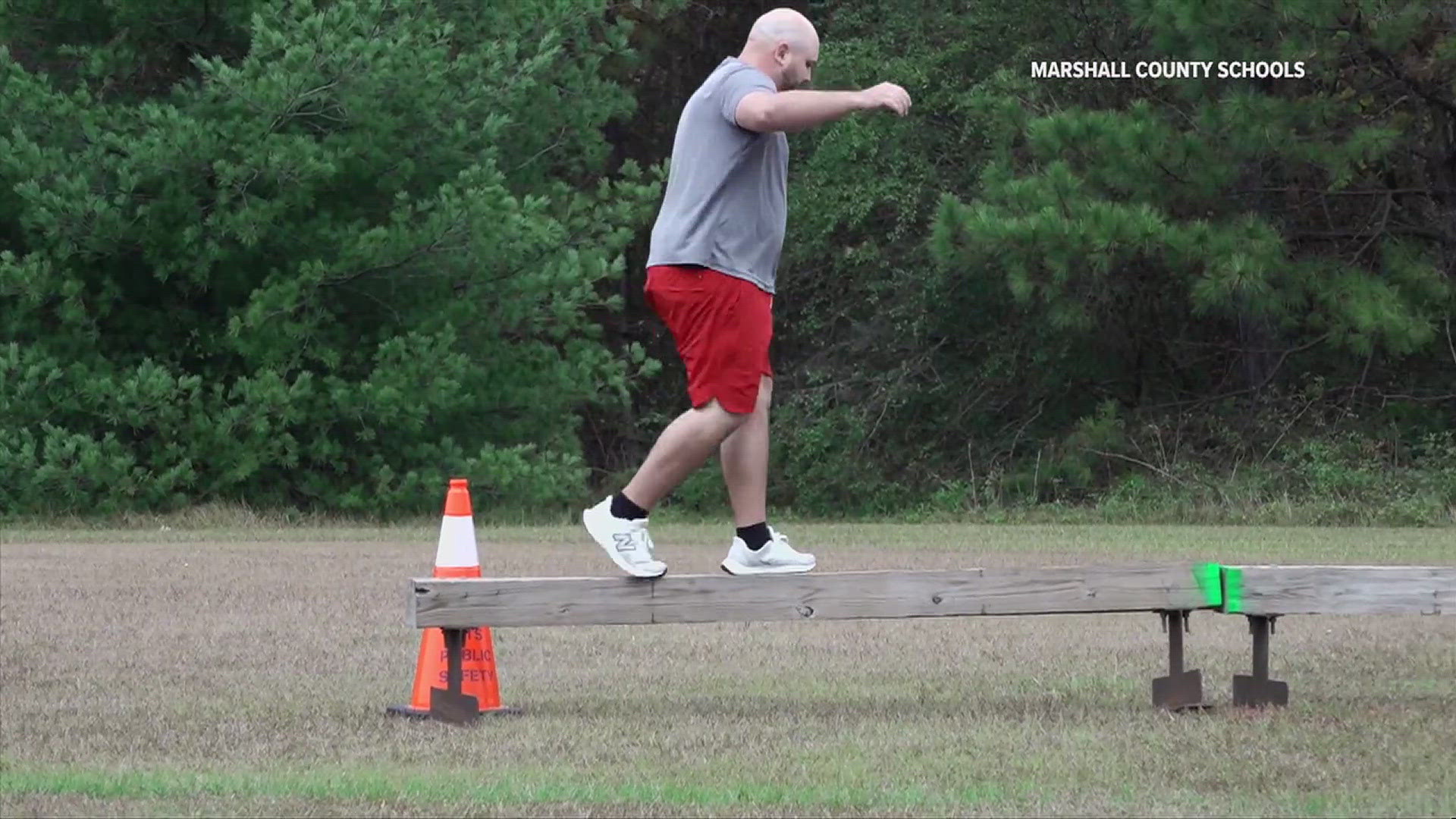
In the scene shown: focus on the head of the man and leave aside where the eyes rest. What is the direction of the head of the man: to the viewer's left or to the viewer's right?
to the viewer's right

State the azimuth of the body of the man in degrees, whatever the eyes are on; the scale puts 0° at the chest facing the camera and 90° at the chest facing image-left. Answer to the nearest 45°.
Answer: approximately 270°

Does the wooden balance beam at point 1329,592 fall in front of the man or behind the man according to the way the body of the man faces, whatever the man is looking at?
in front
